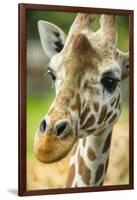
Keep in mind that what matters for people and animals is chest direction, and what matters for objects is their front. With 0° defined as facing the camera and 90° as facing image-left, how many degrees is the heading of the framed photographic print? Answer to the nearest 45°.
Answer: approximately 315°
